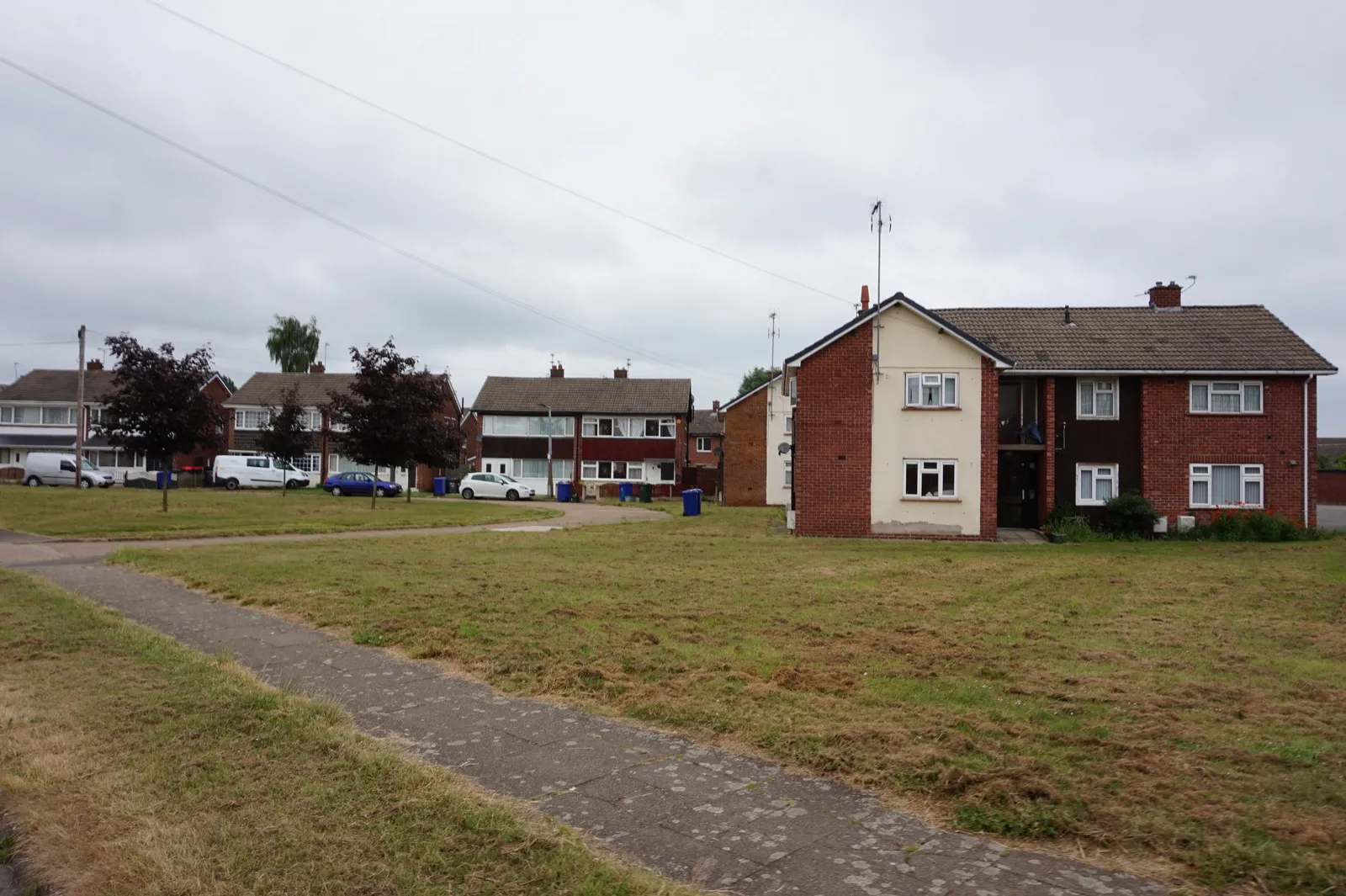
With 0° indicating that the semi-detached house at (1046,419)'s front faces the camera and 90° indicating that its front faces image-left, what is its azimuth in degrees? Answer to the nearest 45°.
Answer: approximately 0°

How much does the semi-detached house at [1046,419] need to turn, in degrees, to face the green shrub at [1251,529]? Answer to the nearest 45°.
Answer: approximately 90° to its left
